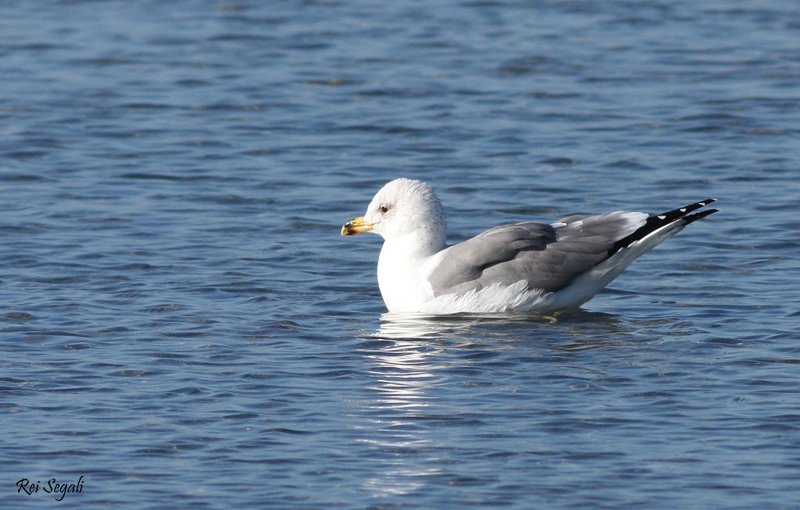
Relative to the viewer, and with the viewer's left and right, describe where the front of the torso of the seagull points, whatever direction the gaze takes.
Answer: facing to the left of the viewer
